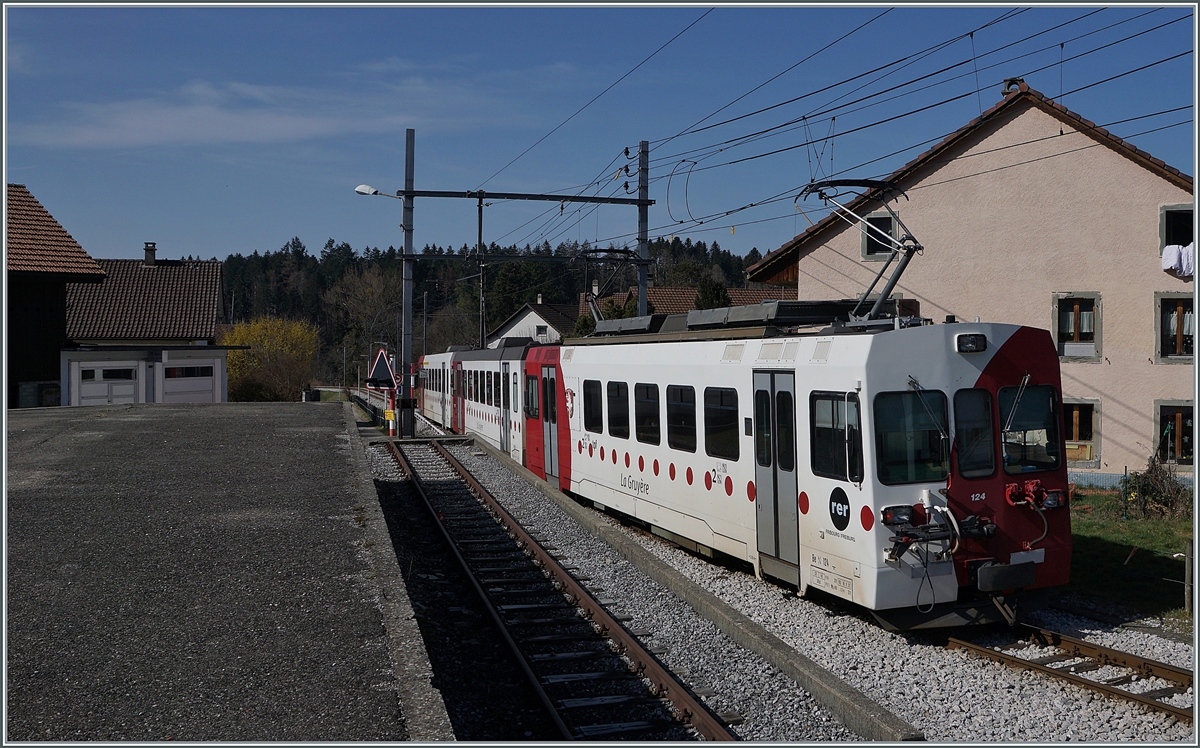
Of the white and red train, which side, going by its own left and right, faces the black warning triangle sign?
back

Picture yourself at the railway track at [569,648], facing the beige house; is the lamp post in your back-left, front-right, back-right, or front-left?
front-left

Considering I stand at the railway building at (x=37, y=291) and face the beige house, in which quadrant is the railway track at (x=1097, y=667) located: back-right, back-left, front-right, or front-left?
front-right

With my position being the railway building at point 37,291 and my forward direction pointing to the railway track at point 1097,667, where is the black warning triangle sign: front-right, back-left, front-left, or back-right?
front-left

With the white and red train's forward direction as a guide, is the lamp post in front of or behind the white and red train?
behind

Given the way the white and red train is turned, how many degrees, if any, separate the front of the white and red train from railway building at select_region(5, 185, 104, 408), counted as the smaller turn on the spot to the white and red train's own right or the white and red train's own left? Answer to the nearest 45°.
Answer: approximately 180°
